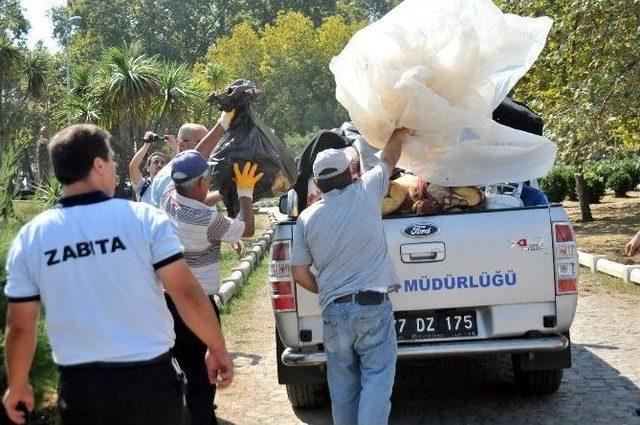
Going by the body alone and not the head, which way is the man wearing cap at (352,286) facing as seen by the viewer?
away from the camera

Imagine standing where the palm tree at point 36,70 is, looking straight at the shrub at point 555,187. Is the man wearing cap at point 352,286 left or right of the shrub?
right

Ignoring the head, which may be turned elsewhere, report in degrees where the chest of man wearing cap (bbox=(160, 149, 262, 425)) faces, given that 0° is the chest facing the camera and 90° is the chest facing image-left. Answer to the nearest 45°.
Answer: approximately 225°

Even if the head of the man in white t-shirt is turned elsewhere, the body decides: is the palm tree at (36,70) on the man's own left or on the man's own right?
on the man's own left

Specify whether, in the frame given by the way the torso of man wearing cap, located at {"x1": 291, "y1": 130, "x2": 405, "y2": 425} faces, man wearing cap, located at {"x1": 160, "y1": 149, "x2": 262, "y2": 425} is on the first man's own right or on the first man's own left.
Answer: on the first man's own left

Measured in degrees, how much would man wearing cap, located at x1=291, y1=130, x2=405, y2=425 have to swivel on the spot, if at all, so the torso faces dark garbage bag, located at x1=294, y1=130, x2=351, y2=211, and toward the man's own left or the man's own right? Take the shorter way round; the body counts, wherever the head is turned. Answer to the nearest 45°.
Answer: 0° — they already face it

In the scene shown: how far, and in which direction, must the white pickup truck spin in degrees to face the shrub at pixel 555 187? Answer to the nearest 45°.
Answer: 0° — it already faces it

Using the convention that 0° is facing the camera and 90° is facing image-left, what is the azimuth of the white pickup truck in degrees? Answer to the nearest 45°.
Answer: approximately 180°

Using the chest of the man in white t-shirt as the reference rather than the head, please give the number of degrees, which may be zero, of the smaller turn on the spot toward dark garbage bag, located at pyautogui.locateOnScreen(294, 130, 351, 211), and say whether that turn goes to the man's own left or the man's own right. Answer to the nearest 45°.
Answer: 0° — they already face it
